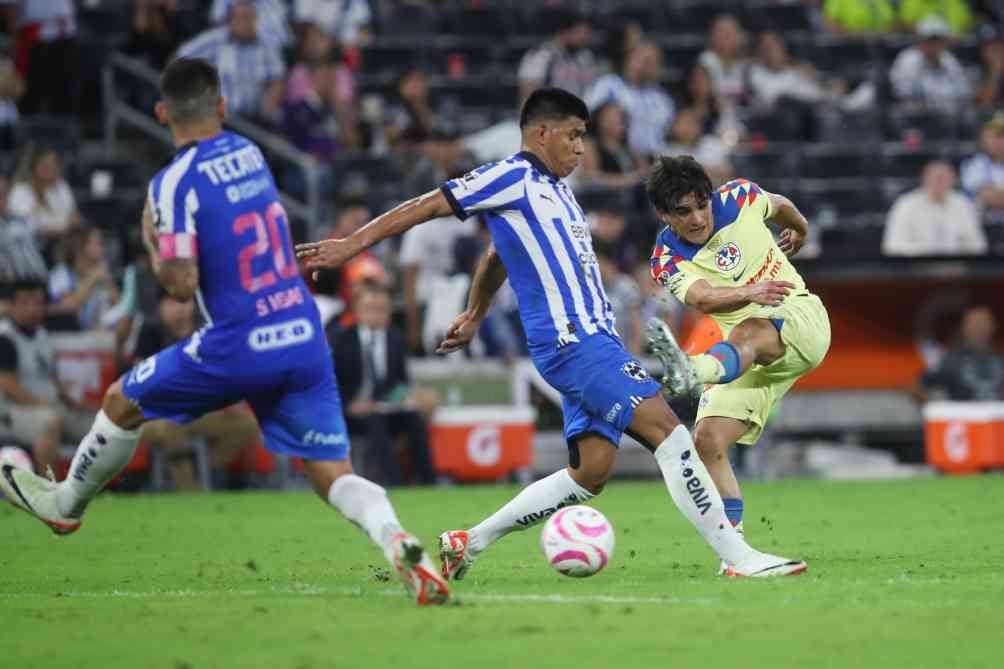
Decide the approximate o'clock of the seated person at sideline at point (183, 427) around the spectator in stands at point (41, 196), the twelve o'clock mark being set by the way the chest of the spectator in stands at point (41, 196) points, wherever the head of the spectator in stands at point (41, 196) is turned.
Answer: the seated person at sideline at point (183, 427) is roughly at 11 o'clock from the spectator in stands at point (41, 196).

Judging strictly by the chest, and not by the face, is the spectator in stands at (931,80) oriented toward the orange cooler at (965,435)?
yes

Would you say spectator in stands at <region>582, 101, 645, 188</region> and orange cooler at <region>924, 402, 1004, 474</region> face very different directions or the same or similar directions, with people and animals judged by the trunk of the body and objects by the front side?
same or similar directions

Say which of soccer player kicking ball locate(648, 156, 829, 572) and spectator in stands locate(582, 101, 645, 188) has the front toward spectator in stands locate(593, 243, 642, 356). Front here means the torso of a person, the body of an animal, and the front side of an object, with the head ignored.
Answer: spectator in stands locate(582, 101, 645, 188)

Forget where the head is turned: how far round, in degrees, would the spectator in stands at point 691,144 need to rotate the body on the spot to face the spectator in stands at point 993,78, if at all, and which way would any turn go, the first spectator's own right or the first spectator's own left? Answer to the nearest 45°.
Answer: approximately 135° to the first spectator's own left

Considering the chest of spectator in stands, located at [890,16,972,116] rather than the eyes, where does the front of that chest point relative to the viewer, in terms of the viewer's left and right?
facing the viewer

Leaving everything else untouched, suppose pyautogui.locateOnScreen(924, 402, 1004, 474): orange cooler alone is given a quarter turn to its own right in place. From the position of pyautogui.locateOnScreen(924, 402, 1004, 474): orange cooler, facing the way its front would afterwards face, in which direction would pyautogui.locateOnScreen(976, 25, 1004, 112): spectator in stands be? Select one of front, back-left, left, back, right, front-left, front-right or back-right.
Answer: right

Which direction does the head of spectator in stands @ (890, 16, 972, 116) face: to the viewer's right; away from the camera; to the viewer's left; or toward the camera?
toward the camera

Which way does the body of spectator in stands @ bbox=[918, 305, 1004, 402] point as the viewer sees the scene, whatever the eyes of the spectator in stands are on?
toward the camera

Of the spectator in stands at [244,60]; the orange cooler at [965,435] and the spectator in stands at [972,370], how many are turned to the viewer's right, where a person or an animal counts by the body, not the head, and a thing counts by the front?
0

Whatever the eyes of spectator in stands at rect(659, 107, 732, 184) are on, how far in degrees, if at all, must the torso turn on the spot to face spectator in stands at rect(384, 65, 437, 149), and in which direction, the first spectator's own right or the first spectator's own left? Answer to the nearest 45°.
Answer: approximately 90° to the first spectator's own right

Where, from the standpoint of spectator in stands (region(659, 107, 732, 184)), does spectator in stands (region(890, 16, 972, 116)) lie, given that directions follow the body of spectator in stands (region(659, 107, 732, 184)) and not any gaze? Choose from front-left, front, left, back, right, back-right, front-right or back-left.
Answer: back-left

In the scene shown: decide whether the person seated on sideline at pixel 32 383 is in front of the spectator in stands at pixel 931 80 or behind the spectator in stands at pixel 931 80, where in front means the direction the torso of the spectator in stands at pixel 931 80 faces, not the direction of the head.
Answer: in front

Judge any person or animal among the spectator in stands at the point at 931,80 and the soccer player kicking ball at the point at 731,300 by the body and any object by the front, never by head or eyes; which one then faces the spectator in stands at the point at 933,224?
the spectator in stands at the point at 931,80

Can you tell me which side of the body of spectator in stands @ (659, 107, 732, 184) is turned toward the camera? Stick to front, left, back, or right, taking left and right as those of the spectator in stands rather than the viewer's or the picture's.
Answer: front

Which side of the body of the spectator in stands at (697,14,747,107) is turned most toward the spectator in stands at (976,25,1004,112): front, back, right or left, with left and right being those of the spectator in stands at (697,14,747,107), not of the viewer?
left
